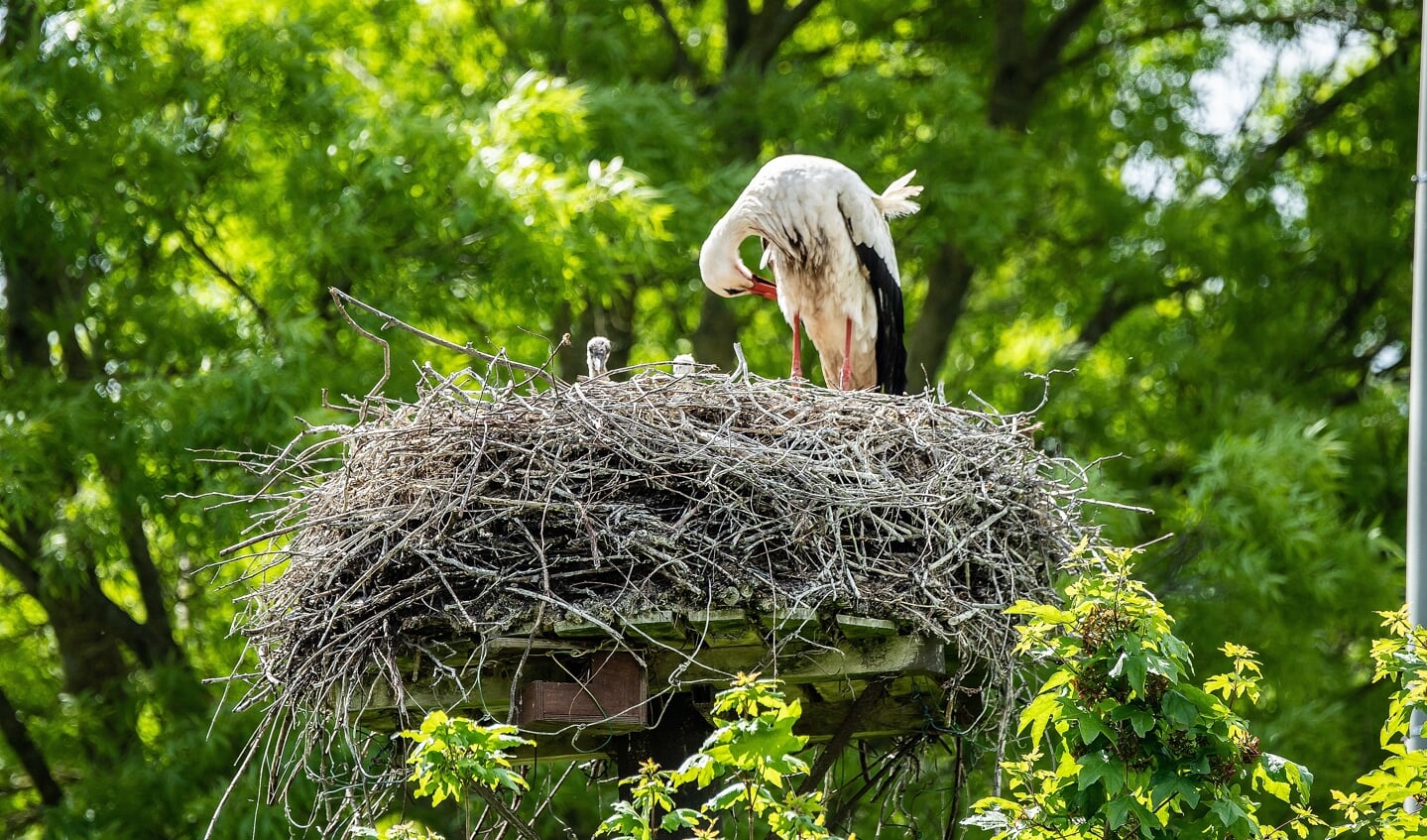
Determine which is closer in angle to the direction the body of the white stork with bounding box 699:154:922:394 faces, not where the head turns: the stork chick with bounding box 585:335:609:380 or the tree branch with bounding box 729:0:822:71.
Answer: the stork chick

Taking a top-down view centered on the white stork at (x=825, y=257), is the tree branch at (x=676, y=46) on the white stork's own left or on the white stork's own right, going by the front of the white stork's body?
on the white stork's own right

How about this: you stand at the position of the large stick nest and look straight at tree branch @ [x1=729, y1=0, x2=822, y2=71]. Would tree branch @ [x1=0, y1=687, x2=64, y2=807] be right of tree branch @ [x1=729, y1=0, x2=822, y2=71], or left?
left

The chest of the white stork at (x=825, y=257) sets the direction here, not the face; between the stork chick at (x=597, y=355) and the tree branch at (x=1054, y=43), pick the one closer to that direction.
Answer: the stork chick

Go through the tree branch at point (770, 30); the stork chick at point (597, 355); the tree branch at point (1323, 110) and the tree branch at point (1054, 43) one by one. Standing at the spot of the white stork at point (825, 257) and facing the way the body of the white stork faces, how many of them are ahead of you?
1

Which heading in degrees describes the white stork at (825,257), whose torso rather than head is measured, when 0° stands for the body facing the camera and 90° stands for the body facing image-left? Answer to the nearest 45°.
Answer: approximately 45°

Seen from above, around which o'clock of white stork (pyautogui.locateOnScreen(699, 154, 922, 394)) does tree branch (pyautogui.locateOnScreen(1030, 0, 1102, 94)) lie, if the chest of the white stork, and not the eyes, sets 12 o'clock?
The tree branch is roughly at 5 o'clock from the white stork.

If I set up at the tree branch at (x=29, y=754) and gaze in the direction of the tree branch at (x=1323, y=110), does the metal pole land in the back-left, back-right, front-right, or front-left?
front-right

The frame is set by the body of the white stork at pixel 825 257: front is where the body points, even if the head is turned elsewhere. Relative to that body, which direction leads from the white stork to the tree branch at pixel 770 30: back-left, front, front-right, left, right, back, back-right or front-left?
back-right

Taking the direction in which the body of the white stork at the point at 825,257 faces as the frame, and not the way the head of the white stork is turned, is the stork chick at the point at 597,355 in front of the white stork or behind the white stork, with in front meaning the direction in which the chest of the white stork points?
in front

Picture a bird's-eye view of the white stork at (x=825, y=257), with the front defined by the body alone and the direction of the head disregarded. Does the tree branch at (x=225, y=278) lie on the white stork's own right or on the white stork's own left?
on the white stork's own right

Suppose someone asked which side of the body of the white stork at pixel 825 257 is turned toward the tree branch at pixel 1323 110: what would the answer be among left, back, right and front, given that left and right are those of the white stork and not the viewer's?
back

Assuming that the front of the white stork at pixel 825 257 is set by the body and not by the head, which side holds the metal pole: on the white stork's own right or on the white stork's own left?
on the white stork's own left
